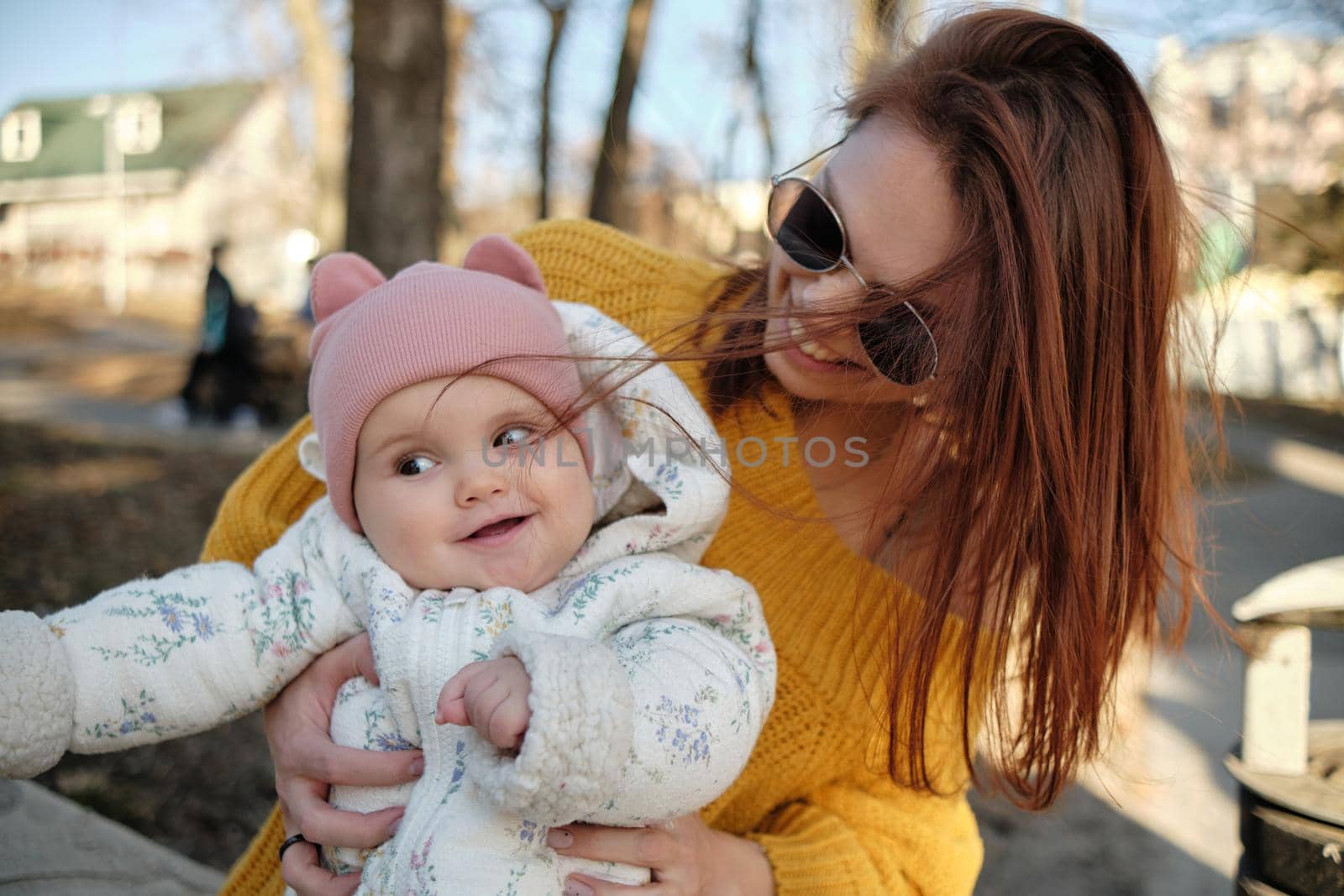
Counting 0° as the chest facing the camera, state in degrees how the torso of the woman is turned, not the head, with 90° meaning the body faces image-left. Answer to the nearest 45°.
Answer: approximately 45°

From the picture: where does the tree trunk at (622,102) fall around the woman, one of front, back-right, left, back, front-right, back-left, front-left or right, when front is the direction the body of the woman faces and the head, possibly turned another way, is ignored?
back-right

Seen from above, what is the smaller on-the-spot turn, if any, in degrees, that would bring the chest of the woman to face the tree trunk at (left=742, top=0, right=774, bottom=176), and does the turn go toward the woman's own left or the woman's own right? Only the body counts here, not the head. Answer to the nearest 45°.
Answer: approximately 135° to the woman's own right

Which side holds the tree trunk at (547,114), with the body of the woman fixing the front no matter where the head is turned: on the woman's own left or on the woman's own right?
on the woman's own right

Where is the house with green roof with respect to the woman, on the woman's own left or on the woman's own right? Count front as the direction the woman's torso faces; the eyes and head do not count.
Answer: on the woman's own right
